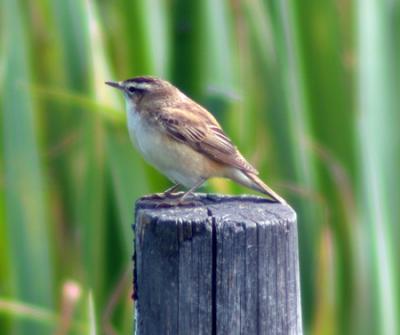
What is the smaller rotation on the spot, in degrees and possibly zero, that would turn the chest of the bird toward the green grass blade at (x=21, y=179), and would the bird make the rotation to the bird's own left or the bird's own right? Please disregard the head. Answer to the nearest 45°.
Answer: approximately 45° to the bird's own right

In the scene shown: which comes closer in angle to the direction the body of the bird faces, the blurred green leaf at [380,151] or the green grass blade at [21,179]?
the green grass blade

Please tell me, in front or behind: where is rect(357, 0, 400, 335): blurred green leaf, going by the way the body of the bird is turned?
behind

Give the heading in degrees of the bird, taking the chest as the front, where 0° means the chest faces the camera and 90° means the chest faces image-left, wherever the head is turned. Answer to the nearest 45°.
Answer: approximately 90°
